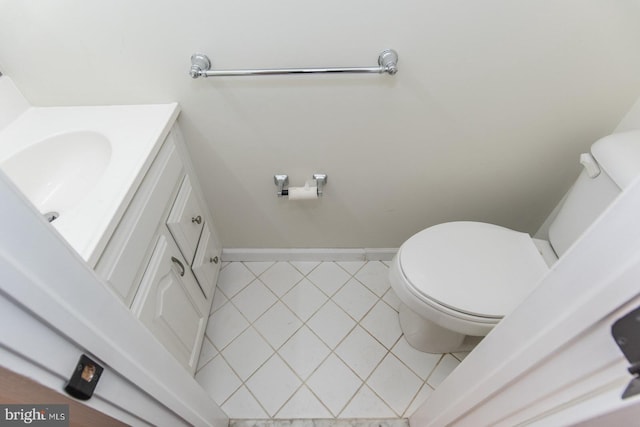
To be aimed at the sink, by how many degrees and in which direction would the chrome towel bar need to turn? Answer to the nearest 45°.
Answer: approximately 90° to its right

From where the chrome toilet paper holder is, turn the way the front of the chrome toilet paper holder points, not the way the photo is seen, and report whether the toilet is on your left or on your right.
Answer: on your left

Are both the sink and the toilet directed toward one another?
yes

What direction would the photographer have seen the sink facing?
facing the viewer and to the right of the viewer

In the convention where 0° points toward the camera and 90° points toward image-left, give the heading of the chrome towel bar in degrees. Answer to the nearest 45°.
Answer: approximately 0°

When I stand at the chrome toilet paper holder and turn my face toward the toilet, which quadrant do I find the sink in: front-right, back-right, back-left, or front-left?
back-right

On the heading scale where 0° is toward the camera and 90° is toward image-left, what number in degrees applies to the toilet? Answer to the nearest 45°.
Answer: approximately 45°

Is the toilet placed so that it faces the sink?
yes

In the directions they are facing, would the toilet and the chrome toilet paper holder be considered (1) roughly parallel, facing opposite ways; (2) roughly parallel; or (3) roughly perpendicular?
roughly perpendicular

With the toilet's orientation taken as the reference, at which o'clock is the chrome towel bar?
The chrome towel bar is roughly at 1 o'clock from the toilet.

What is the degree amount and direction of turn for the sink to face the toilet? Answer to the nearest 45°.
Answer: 0° — it already faces it

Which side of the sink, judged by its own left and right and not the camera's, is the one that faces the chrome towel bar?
front

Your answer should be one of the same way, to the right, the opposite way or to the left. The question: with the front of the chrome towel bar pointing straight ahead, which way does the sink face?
to the left
